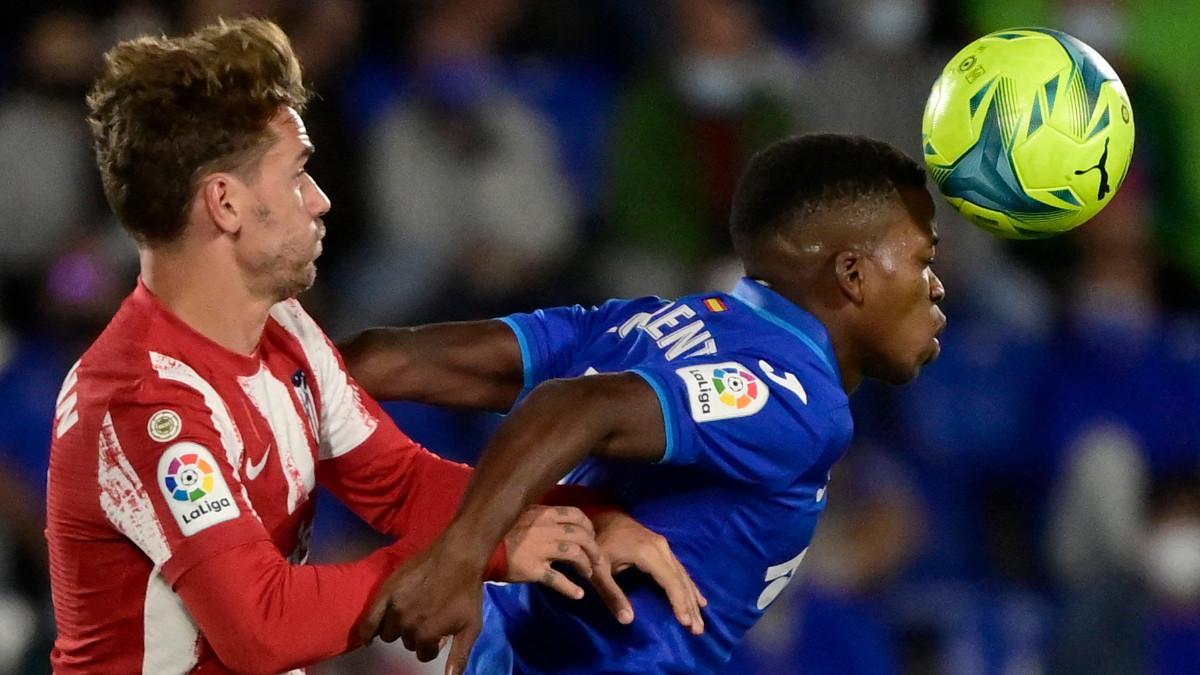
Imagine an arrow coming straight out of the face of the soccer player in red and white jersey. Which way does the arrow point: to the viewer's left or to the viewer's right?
to the viewer's right

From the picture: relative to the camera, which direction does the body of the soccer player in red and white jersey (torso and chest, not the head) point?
to the viewer's right

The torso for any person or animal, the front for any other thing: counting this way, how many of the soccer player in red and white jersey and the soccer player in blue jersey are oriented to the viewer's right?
2

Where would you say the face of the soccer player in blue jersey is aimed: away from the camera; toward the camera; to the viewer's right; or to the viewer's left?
to the viewer's right

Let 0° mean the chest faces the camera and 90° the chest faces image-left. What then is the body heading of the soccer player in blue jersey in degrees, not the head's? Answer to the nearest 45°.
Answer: approximately 270°

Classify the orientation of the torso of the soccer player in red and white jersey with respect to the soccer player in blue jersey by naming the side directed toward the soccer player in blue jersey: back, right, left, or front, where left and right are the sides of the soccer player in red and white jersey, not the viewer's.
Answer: front

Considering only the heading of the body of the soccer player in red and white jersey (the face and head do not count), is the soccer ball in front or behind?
in front

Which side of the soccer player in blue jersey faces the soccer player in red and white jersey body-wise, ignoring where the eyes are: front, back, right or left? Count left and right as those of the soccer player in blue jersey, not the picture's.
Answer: back
